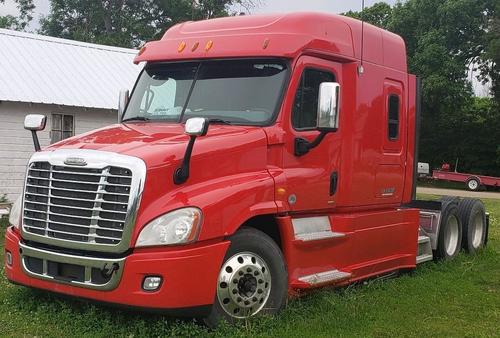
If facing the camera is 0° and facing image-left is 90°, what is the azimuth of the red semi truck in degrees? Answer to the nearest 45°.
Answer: approximately 45°

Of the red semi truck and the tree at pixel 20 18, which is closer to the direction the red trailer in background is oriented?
the tree

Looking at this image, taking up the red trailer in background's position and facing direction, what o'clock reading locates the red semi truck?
The red semi truck is roughly at 9 o'clock from the red trailer in background.

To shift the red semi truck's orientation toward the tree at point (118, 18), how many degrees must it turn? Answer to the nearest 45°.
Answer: approximately 135° to its right

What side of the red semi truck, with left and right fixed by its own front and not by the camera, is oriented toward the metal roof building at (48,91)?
right

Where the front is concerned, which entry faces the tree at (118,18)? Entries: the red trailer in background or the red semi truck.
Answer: the red trailer in background

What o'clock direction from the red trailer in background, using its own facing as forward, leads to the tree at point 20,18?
The tree is roughly at 12 o'clock from the red trailer in background.

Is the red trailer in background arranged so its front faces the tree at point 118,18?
yes

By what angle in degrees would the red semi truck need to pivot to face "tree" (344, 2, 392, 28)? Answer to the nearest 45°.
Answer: approximately 135° to its right

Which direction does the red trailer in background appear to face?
to the viewer's left

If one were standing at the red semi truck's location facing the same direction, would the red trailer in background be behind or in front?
behind

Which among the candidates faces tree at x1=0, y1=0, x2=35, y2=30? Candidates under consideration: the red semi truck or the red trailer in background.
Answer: the red trailer in background
